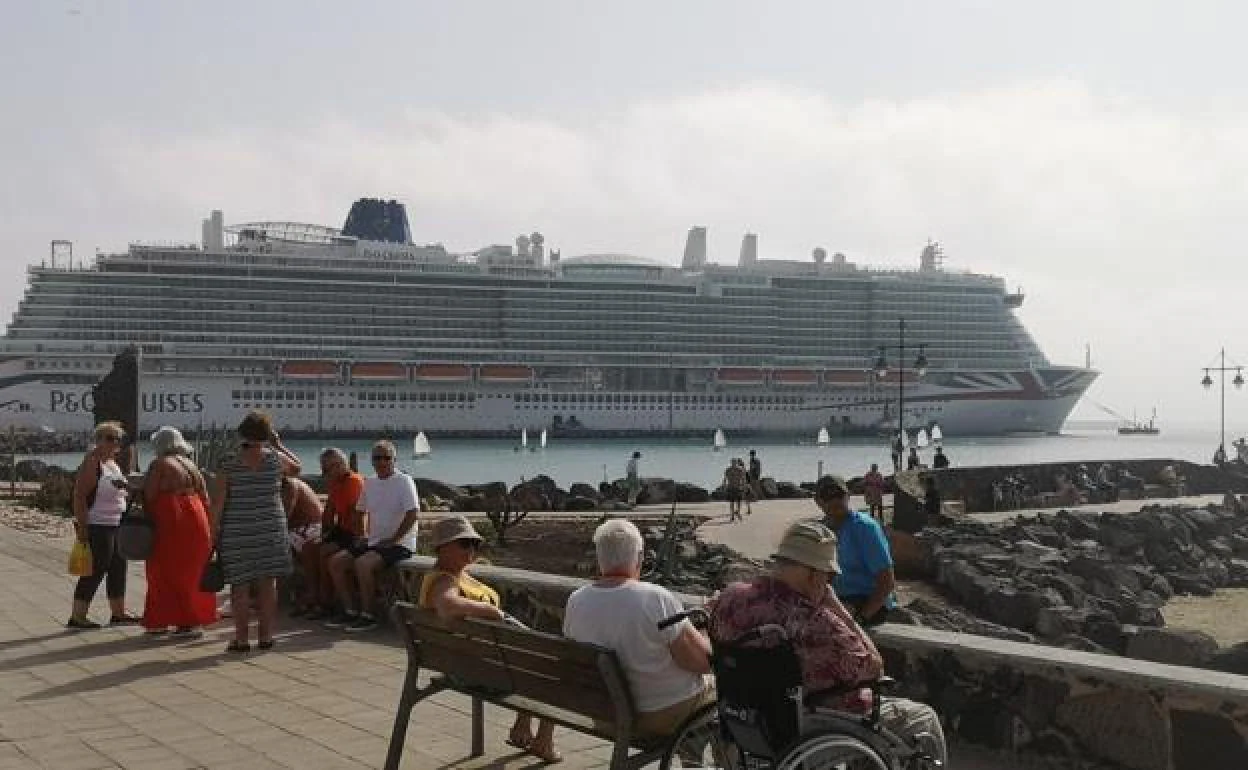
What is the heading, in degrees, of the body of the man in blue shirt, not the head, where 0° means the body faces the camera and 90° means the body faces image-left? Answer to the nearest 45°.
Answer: approximately 45°

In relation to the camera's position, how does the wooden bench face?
facing away from the viewer and to the right of the viewer

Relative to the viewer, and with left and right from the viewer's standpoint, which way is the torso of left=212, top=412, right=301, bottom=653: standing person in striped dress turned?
facing away from the viewer

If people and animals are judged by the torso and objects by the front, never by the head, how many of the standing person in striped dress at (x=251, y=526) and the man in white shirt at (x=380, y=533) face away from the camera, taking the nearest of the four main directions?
1

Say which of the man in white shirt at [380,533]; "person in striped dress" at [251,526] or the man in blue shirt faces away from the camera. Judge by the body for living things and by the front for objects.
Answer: the person in striped dress

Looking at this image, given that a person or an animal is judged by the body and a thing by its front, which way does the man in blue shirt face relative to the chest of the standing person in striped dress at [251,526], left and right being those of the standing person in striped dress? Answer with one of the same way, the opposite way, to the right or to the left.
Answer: to the left

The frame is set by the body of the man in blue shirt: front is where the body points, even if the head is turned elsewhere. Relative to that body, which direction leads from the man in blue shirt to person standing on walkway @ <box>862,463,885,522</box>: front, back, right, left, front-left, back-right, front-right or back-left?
back-right

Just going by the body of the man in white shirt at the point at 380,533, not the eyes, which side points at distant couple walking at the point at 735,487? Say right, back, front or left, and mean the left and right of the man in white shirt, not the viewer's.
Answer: back

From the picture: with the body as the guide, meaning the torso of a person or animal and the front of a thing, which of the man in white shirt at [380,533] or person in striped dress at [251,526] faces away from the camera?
the person in striped dress

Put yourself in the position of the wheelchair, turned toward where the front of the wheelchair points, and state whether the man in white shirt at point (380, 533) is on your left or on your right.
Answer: on your left

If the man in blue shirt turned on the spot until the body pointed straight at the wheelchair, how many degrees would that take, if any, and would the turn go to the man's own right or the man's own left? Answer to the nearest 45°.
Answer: approximately 45° to the man's own left
